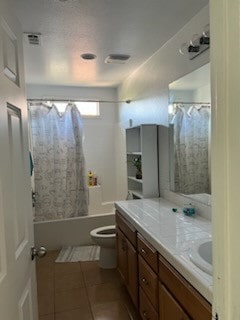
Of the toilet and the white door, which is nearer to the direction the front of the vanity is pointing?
the white door

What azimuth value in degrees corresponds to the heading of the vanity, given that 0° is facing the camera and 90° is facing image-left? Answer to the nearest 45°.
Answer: approximately 45°

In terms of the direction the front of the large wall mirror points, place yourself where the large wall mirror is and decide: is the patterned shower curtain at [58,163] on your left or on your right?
on your right

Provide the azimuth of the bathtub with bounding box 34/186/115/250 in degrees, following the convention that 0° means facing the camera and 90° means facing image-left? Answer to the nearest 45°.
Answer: approximately 0°

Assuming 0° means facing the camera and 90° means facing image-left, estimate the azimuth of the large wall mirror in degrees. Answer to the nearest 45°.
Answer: approximately 45°

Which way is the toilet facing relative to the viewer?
to the viewer's left
